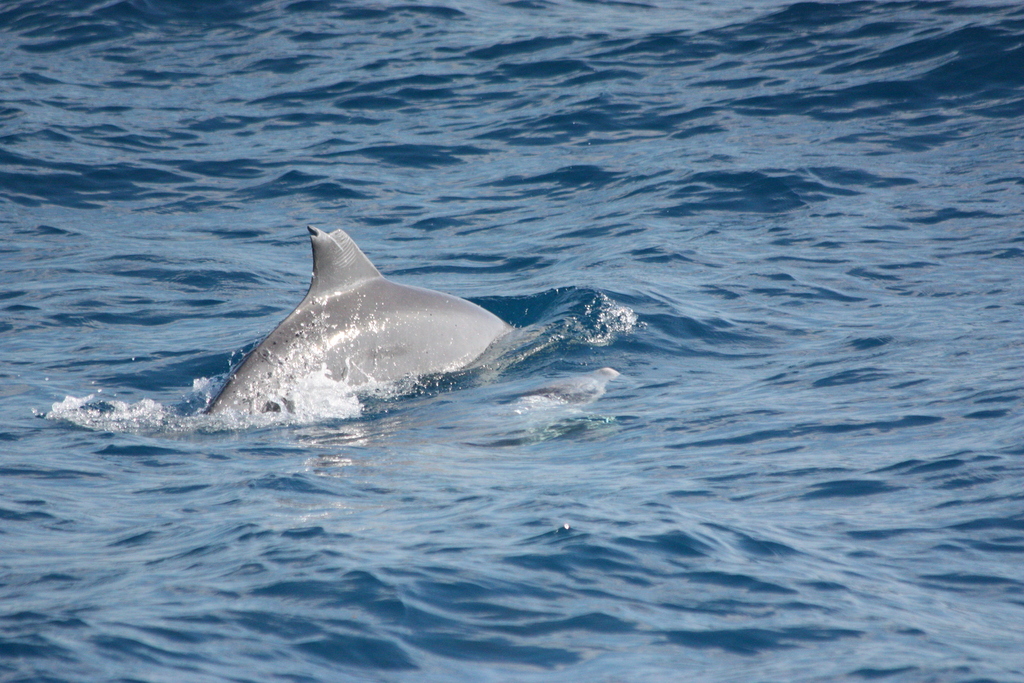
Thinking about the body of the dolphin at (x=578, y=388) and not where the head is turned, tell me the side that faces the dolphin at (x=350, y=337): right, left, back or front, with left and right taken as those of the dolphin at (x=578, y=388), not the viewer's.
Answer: back

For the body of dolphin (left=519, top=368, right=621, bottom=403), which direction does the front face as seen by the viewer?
to the viewer's right
